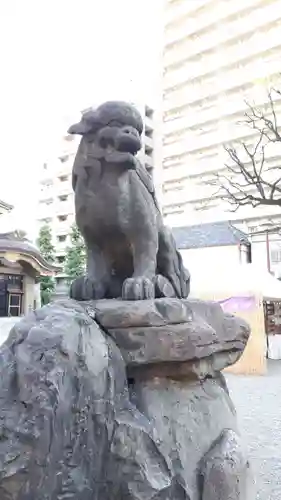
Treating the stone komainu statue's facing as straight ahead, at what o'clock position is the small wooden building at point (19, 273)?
The small wooden building is roughly at 4 o'clock from the stone komainu statue.

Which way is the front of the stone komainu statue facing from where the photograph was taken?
facing the viewer and to the left of the viewer

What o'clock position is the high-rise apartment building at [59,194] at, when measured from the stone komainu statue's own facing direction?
The high-rise apartment building is roughly at 4 o'clock from the stone komainu statue.

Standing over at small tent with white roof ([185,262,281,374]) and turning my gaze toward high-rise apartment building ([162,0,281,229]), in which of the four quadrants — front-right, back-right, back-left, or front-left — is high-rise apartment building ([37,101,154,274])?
front-left

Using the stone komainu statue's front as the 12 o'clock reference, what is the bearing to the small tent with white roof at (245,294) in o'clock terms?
The small tent with white roof is roughly at 5 o'clock from the stone komainu statue.

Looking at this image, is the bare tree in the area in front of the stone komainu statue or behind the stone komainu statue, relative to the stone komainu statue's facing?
behind
